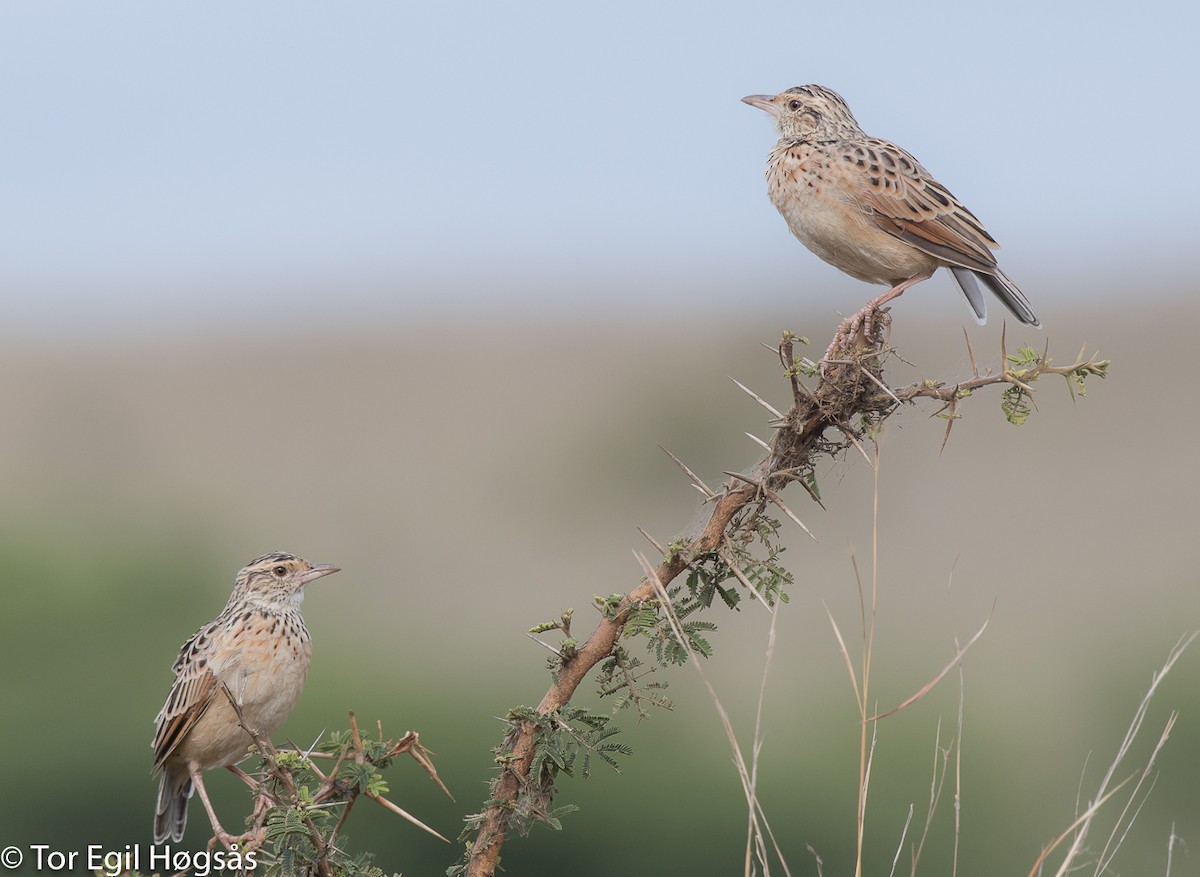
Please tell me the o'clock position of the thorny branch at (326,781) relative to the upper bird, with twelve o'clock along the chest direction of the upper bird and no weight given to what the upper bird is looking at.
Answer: The thorny branch is roughly at 12 o'clock from the upper bird.

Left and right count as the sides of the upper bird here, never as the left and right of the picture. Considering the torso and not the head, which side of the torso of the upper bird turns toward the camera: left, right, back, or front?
left

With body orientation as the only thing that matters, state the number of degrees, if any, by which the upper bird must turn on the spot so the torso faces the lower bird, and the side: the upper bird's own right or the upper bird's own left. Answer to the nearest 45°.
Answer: approximately 45° to the upper bird's own left
